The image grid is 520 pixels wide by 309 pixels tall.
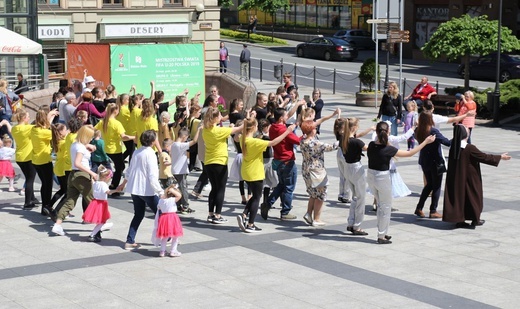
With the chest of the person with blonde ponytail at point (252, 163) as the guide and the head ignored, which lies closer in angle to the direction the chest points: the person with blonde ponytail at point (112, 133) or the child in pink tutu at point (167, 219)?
the person with blonde ponytail

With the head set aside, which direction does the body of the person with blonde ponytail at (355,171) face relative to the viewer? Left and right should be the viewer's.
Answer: facing away from the viewer and to the right of the viewer

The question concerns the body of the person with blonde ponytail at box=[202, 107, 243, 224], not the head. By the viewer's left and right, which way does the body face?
facing away from the viewer and to the right of the viewer

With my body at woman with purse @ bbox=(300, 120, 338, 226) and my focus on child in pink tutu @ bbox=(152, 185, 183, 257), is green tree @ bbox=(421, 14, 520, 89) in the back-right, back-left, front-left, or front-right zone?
back-right

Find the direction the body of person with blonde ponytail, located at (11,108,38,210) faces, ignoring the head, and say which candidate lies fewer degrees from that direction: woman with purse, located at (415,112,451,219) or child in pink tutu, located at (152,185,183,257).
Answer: the woman with purse

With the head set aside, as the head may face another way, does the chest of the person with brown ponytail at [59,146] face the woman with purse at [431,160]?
yes

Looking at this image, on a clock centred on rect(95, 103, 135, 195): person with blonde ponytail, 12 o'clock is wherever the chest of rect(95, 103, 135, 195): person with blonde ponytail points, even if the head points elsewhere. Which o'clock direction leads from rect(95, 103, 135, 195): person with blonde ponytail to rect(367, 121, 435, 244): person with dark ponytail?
rect(367, 121, 435, 244): person with dark ponytail is roughly at 3 o'clock from rect(95, 103, 135, 195): person with blonde ponytail.

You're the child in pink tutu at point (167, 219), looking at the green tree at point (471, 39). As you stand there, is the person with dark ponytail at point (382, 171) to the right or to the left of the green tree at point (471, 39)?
right

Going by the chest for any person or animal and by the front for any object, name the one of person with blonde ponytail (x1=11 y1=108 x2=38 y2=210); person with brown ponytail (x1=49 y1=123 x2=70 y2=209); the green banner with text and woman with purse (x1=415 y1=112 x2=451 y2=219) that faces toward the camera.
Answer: the green banner with text

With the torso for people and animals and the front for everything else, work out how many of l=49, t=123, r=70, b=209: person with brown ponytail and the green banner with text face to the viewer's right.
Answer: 1

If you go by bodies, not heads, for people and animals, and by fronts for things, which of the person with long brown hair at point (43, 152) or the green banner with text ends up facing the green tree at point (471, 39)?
the person with long brown hair

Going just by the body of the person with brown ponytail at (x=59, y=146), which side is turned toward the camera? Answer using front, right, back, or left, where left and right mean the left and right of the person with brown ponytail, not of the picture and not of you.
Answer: right

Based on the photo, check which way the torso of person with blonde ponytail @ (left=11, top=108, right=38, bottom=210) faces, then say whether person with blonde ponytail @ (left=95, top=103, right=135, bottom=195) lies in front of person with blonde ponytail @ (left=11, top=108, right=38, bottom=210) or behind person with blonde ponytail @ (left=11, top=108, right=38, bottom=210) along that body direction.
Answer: in front

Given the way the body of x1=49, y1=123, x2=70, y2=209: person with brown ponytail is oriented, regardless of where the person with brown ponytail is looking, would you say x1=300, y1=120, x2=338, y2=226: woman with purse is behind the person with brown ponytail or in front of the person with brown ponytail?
in front

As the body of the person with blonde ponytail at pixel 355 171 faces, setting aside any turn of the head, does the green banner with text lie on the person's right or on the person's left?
on the person's left

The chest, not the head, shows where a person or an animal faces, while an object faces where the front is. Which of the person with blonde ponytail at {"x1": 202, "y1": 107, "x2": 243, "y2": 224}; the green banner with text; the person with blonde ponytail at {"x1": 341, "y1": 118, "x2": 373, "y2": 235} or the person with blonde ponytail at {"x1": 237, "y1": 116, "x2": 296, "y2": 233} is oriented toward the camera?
the green banner with text
